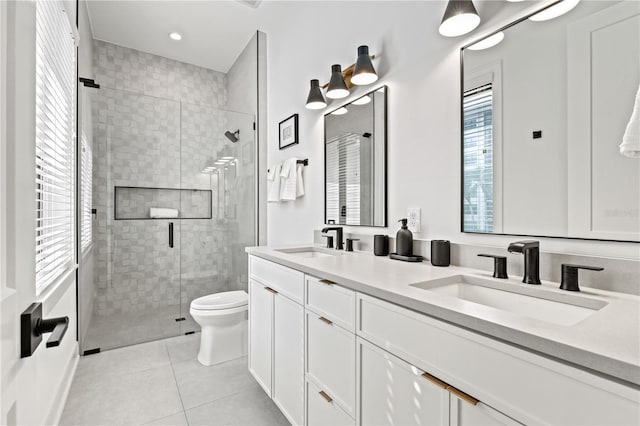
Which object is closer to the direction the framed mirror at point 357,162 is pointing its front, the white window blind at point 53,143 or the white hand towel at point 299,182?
the white window blind

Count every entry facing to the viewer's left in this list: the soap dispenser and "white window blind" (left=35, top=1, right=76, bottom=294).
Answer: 1

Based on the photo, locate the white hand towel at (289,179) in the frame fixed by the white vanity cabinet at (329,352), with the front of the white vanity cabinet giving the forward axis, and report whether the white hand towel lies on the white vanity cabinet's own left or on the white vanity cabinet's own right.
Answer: on the white vanity cabinet's own right

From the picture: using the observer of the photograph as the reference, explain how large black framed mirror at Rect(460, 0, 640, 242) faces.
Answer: facing the viewer and to the left of the viewer

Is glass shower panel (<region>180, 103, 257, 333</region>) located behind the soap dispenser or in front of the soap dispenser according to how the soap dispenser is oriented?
in front

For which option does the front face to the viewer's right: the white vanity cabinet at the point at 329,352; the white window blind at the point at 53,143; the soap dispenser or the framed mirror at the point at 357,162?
the white window blind

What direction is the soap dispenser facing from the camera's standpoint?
to the viewer's left

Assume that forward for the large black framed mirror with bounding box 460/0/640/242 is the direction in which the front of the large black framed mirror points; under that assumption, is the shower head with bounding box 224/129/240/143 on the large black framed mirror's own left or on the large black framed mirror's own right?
on the large black framed mirror's own right

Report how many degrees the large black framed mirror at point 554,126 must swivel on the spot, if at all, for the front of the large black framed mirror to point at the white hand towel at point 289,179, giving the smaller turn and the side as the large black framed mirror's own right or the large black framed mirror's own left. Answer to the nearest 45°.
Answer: approximately 45° to the large black framed mirror's own right

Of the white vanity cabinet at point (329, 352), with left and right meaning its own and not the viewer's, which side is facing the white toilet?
right

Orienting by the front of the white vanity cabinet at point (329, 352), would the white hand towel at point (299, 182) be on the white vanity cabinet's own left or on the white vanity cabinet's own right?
on the white vanity cabinet's own right

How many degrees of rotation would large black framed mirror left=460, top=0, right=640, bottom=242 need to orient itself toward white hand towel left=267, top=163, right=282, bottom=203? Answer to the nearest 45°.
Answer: approximately 45° to its right

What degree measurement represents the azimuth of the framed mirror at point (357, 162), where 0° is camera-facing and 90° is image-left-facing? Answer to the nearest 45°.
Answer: approximately 45°

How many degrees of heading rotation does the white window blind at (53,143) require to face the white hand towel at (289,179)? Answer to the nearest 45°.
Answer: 0° — it already faces it
